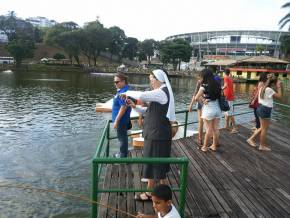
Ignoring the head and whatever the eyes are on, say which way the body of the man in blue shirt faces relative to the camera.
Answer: to the viewer's left

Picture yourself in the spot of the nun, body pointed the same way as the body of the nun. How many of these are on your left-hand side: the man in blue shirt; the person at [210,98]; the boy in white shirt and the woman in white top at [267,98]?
1

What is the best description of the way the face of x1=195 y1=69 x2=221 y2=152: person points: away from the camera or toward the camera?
away from the camera

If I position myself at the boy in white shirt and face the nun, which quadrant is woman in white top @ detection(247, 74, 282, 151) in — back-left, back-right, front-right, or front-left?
front-right

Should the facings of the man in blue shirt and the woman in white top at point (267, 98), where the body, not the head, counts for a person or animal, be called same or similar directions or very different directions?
very different directions

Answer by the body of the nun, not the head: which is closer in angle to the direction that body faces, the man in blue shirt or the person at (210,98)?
the man in blue shirt

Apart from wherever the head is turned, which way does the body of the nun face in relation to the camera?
to the viewer's left

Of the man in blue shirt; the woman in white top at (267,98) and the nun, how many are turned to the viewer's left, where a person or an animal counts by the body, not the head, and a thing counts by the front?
2

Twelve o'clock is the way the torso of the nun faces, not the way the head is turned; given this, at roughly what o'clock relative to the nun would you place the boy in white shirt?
The boy in white shirt is roughly at 9 o'clock from the nun.

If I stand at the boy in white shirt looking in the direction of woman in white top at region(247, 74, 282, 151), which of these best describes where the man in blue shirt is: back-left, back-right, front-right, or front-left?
front-left

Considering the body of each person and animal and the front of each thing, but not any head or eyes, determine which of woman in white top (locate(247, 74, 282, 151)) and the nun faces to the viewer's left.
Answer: the nun

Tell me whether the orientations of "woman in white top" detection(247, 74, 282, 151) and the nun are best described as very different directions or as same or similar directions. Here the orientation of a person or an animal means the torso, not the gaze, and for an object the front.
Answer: very different directions
